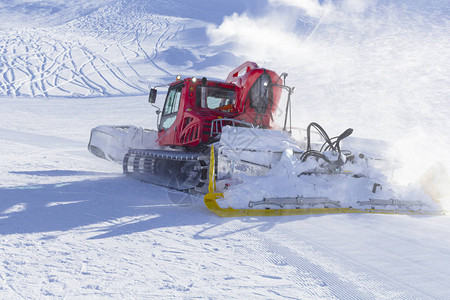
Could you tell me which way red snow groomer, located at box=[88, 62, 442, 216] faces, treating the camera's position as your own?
facing away from the viewer and to the left of the viewer
